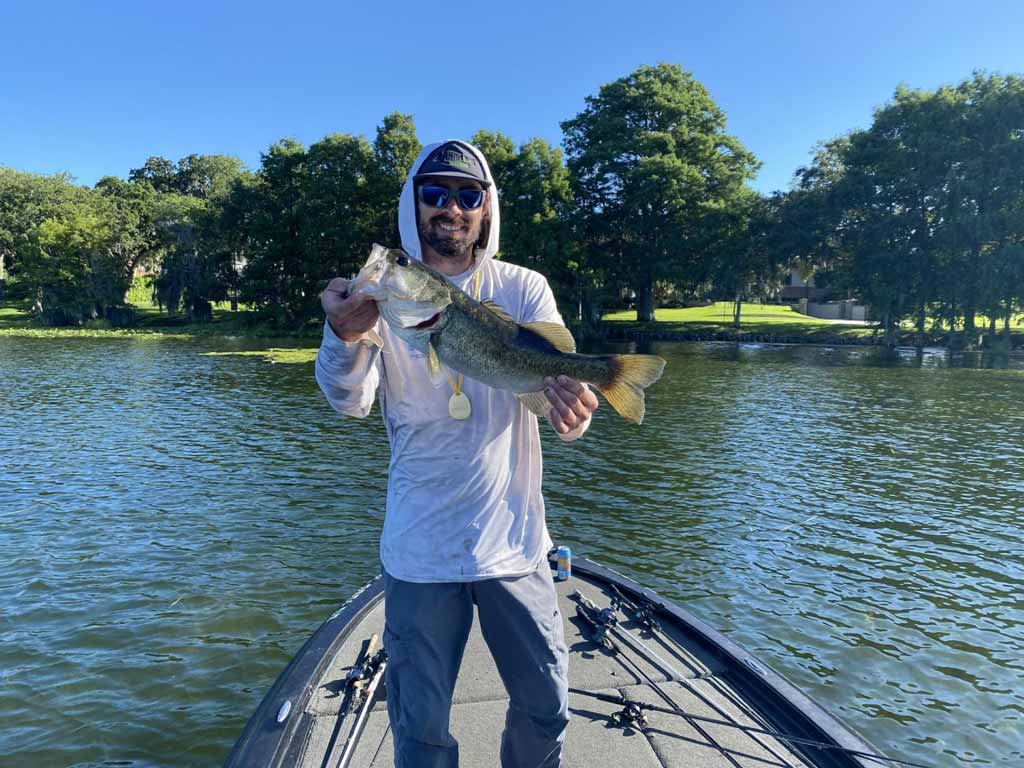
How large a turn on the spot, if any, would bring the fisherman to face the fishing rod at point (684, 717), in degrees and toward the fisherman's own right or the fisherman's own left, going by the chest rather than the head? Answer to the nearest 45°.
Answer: approximately 135° to the fisherman's own left

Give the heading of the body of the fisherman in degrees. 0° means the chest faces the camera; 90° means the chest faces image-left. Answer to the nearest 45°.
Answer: approximately 0°

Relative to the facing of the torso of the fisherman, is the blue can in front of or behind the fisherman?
behind

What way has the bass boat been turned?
away from the camera
